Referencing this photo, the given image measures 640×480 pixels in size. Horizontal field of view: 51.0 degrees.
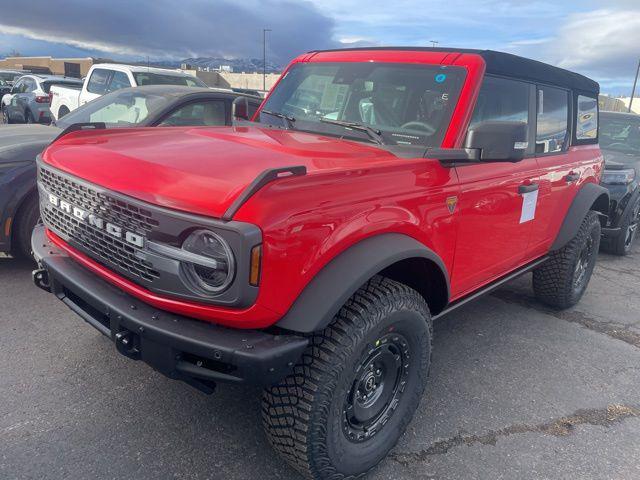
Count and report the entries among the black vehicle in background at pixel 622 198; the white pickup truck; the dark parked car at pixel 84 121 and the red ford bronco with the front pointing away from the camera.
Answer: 0

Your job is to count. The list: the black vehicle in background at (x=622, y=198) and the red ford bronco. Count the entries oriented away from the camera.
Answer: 0

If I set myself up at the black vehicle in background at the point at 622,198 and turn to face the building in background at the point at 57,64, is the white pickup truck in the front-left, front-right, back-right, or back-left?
front-left

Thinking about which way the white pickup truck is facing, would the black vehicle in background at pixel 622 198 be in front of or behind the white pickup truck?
in front

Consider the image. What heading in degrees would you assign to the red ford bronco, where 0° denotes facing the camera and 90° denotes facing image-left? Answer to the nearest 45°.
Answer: approximately 45°

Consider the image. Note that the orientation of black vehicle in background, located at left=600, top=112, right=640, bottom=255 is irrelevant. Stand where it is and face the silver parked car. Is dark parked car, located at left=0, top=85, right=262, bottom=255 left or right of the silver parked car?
left

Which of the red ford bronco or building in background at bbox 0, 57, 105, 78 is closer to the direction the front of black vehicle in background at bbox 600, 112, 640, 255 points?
the red ford bronco

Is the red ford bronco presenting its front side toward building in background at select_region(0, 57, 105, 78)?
no

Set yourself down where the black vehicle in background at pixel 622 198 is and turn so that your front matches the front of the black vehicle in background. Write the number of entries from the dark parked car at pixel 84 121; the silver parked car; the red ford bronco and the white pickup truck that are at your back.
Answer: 0

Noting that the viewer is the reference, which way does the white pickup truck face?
facing the viewer and to the right of the viewer

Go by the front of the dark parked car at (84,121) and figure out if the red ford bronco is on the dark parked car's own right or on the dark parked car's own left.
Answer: on the dark parked car's own left

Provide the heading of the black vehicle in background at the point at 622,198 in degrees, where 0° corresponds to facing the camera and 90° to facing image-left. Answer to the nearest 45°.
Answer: approximately 45°

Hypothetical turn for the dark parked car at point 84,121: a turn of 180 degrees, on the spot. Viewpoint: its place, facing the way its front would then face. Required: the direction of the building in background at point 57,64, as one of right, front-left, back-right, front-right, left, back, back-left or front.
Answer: front-left

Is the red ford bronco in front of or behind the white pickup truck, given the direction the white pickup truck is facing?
in front

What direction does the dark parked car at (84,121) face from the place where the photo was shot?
facing the viewer and to the left of the viewer

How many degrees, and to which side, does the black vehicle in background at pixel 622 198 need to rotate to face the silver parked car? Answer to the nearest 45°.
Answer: approximately 45° to its right

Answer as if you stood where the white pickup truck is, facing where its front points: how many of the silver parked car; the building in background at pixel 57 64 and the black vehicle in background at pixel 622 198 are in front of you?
1

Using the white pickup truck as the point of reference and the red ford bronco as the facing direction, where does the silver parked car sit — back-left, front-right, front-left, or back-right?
back-right
